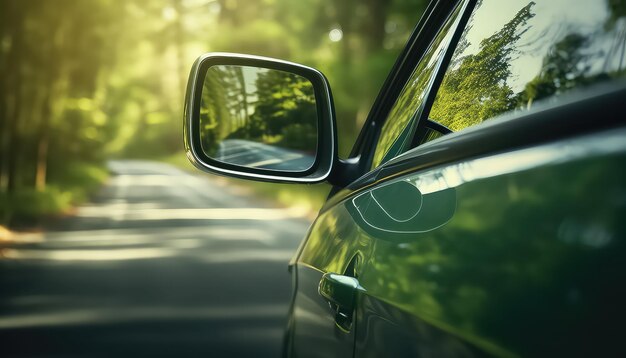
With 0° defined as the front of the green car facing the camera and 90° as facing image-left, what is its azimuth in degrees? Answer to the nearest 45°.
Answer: approximately 135°
